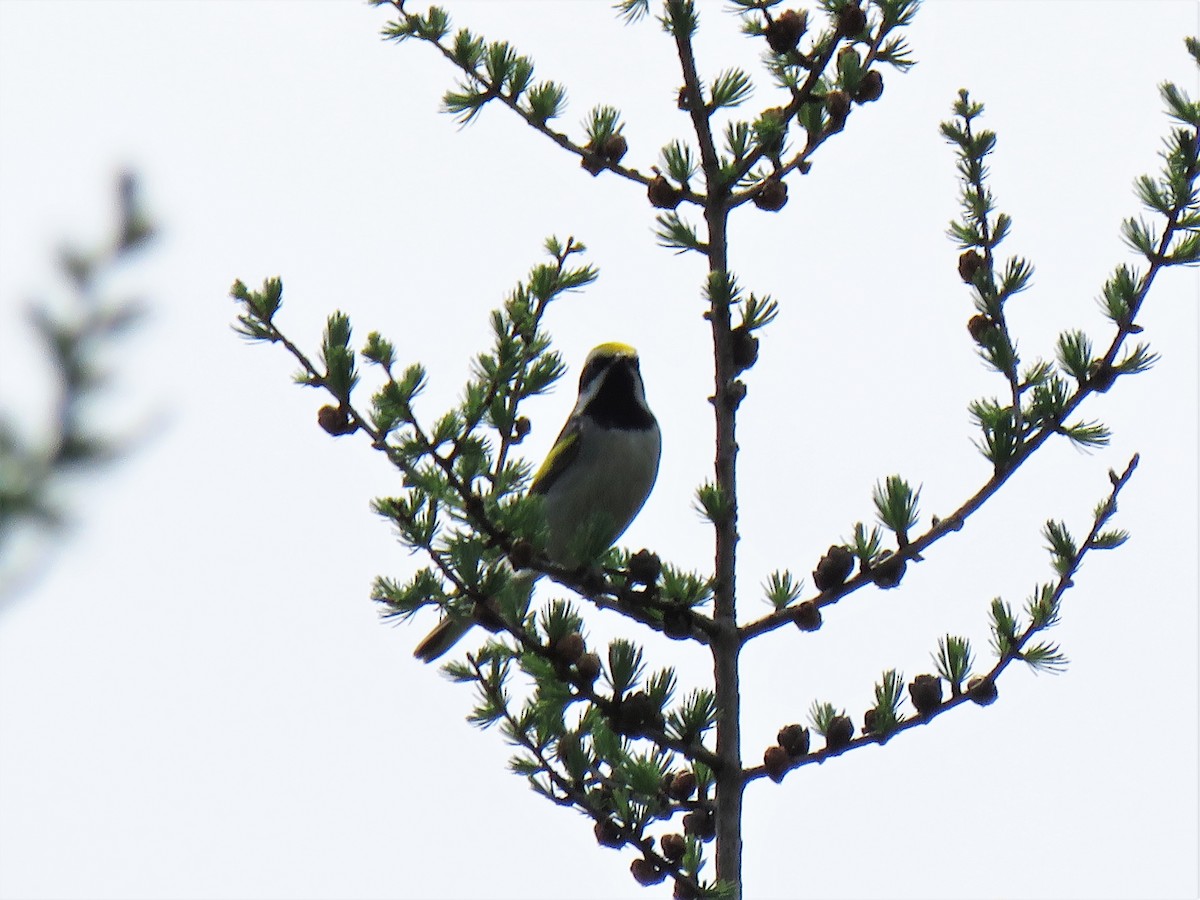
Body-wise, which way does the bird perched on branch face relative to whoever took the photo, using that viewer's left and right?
facing the viewer and to the right of the viewer
